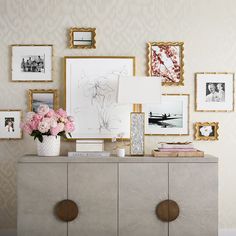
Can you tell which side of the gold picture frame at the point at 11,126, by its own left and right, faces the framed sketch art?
left

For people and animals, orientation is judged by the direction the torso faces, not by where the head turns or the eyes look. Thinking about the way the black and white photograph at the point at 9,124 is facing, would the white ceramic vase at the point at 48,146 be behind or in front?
in front

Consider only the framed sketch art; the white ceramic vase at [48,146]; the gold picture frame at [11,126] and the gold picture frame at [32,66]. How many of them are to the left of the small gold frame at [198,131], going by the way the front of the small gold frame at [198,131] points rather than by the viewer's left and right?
0

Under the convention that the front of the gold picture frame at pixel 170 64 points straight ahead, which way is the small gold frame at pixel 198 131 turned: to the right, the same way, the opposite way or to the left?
the same way

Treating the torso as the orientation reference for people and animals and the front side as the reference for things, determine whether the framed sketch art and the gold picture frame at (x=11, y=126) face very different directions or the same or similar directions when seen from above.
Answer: same or similar directions

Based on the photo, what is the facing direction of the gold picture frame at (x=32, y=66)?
toward the camera

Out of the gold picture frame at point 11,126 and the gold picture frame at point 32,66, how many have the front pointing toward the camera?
2

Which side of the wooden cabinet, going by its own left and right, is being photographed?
front

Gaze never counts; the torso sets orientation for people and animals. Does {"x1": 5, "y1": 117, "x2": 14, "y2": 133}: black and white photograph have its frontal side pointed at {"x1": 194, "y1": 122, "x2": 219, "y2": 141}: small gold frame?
no

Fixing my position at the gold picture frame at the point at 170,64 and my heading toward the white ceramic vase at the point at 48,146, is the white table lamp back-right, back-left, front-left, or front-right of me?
front-left

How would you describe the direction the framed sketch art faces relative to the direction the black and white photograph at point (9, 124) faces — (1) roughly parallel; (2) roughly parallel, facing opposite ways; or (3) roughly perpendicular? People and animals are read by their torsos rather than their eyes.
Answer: roughly parallel

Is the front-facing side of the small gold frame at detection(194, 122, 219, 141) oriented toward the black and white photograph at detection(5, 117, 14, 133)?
no

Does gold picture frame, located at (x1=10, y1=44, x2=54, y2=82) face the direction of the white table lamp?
no

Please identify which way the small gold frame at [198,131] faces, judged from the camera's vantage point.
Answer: facing the viewer

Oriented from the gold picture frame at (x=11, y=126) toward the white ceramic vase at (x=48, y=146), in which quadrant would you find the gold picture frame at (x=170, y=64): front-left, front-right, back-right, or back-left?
front-left
